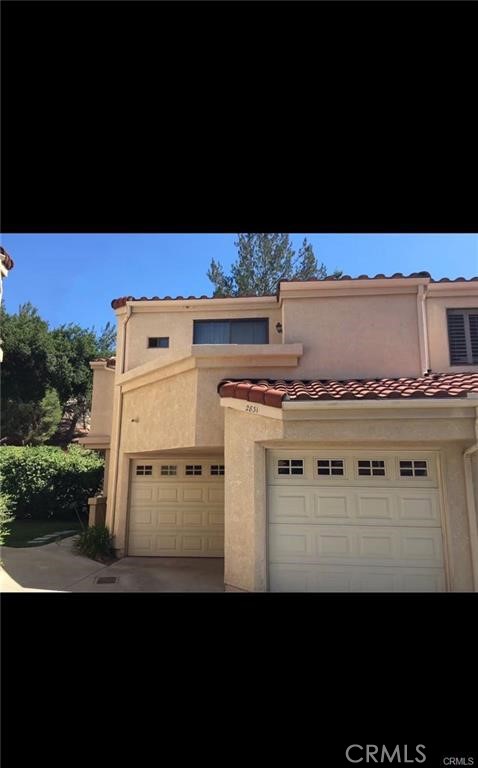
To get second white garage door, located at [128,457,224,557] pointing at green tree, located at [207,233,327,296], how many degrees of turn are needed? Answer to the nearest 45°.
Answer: approximately 180°

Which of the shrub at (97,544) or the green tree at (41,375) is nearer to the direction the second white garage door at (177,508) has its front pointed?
the shrub

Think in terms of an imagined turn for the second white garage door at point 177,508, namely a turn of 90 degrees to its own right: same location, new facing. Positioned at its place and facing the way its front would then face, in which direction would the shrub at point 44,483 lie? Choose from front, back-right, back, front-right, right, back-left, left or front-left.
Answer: front-right

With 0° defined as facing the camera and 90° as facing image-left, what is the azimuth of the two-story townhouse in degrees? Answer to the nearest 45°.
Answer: approximately 0°

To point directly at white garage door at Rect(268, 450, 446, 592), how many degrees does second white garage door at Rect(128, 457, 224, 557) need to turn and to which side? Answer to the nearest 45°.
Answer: approximately 45° to its left

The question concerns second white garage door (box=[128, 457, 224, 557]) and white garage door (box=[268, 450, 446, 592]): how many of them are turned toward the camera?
2

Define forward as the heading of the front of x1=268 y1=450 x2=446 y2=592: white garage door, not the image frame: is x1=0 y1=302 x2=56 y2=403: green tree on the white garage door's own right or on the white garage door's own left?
on the white garage door's own right

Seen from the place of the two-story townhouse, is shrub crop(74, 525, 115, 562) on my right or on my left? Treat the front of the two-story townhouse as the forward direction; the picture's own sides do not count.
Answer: on my right

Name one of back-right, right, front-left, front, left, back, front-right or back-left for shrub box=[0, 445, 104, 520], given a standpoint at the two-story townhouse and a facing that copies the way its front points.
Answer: back-right

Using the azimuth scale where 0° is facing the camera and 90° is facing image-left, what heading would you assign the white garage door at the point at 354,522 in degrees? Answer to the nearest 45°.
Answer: approximately 0°

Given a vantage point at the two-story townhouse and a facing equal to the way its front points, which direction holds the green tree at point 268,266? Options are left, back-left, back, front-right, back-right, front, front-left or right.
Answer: back
